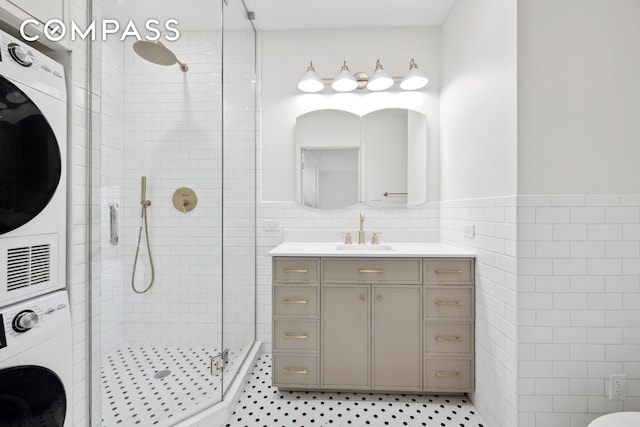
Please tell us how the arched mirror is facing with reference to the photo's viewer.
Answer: facing the viewer

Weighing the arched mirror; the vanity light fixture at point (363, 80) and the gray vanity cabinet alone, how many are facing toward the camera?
3

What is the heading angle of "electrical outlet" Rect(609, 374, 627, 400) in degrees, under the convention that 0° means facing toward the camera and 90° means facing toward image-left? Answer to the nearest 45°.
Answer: approximately 0°

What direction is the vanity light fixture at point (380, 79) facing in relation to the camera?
toward the camera
